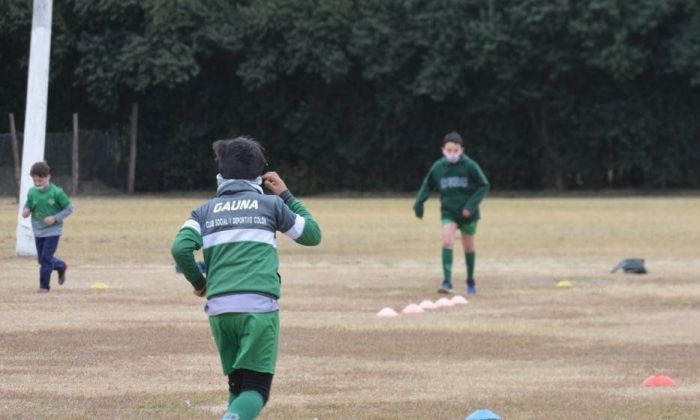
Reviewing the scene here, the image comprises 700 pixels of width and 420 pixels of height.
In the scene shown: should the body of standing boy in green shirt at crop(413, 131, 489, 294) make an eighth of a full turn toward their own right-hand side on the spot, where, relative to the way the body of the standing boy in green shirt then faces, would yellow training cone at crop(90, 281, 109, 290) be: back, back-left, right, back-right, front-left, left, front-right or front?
front-right

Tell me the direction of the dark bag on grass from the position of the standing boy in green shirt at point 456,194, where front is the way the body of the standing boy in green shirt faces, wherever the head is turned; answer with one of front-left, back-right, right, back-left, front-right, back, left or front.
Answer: back-left

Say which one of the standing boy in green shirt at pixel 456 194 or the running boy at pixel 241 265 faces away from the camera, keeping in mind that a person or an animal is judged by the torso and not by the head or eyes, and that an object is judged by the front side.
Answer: the running boy

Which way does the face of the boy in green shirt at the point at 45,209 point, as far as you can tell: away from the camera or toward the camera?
toward the camera

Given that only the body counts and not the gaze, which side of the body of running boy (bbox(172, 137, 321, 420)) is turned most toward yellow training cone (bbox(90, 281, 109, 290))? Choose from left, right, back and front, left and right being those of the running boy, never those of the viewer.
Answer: front

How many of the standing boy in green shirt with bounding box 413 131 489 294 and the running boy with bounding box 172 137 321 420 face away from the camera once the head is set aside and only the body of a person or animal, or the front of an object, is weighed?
1

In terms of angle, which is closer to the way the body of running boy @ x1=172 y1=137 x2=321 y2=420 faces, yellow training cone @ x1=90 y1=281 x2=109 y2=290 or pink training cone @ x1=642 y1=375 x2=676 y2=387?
the yellow training cone

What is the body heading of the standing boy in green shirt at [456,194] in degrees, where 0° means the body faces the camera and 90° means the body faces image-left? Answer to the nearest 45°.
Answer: approximately 0°

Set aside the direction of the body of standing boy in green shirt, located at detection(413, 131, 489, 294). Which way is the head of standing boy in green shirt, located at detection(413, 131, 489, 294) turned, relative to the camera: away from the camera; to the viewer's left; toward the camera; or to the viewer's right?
toward the camera

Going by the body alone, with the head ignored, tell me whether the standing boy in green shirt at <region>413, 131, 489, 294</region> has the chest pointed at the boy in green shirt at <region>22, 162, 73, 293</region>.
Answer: no

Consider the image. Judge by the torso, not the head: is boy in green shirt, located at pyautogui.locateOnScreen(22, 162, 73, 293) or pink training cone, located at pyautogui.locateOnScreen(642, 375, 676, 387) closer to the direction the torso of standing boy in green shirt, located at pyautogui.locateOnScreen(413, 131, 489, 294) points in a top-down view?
the pink training cone

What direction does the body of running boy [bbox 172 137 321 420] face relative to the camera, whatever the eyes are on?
away from the camera

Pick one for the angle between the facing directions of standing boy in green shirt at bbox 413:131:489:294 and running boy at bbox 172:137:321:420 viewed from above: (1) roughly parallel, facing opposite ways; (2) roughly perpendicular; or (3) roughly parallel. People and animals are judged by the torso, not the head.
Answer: roughly parallel, facing opposite ways
